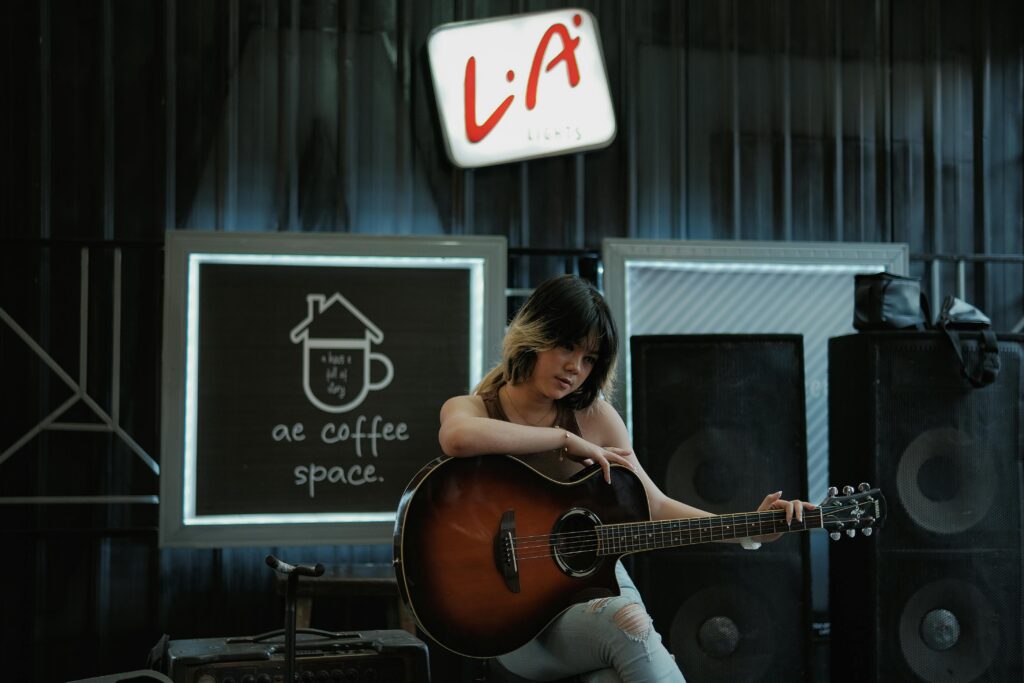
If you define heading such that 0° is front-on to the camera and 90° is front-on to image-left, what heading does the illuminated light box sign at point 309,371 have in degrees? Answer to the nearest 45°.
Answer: approximately 0°

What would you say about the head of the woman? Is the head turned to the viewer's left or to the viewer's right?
to the viewer's right

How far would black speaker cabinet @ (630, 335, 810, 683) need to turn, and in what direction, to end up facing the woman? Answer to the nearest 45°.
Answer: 0° — it already faces them

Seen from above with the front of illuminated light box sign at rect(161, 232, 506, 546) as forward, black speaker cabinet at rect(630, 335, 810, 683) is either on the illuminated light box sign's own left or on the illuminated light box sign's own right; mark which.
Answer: on the illuminated light box sign's own left

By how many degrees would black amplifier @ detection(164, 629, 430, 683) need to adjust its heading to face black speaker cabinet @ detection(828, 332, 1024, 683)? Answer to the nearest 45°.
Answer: approximately 90° to its left

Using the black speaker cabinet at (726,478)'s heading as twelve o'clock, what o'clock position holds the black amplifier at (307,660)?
The black amplifier is roughly at 2 o'clock from the black speaker cabinet.

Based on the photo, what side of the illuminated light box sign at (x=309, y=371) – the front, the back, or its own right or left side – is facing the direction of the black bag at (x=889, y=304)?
left

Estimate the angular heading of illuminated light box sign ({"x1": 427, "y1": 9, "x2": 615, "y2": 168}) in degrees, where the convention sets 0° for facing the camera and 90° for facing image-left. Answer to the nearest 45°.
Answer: approximately 0°
